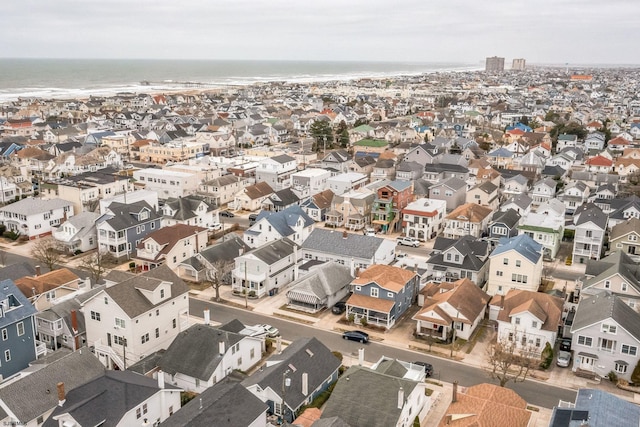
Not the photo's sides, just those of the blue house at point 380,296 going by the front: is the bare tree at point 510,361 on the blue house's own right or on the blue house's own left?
on the blue house's own left

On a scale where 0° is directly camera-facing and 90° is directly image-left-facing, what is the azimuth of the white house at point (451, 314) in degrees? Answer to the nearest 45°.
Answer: approximately 45°

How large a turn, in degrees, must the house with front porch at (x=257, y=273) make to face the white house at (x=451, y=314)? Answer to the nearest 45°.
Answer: approximately 90° to its left

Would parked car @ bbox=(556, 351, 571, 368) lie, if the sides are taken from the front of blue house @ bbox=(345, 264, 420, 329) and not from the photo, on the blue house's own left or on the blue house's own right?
on the blue house's own left

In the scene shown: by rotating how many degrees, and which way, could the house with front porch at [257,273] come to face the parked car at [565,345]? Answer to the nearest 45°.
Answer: approximately 90° to its left
